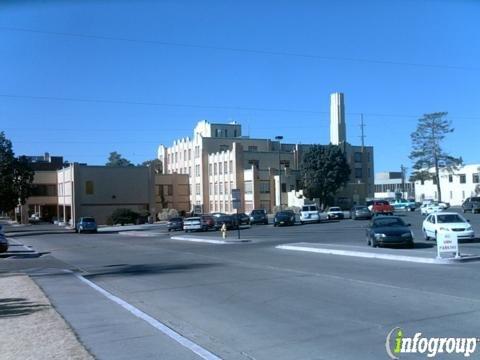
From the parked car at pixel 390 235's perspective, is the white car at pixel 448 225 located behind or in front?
behind

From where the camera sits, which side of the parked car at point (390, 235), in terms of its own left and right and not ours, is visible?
front
